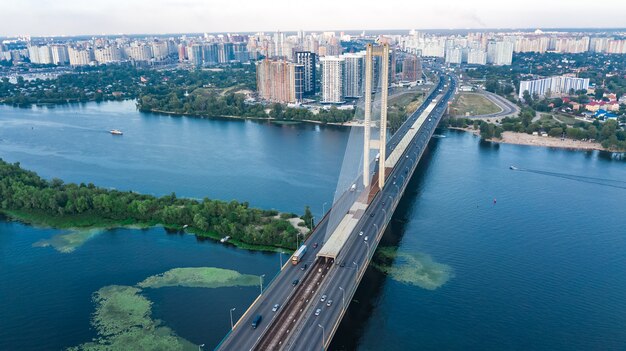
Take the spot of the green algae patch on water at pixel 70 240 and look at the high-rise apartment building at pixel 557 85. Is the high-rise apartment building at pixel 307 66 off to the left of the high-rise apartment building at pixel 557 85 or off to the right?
left

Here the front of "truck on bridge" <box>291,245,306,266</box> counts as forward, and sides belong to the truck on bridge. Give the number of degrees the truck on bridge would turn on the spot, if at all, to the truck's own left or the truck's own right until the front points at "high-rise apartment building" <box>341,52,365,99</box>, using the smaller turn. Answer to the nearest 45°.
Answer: approximately 135° to the truck's own right

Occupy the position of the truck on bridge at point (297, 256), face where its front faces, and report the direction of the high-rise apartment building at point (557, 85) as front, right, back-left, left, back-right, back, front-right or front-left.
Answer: back

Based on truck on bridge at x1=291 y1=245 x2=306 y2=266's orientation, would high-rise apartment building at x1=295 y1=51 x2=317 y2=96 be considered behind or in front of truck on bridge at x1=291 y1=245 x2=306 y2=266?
behind

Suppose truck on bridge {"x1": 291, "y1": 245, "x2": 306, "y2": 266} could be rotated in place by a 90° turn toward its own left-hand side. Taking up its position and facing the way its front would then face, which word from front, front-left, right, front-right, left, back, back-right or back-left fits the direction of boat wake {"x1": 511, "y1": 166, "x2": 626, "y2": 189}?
left

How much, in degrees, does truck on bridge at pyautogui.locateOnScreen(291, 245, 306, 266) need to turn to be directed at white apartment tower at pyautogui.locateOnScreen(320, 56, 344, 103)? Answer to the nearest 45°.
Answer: approximately 135° to its right

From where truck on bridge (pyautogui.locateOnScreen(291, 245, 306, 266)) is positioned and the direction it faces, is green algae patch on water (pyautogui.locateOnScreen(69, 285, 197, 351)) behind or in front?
in front

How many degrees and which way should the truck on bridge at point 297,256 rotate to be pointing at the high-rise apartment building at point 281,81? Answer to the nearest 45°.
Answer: approximately 135° to its right

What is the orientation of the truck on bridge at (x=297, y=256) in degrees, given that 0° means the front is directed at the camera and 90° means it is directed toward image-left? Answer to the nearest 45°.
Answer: approximately 45°

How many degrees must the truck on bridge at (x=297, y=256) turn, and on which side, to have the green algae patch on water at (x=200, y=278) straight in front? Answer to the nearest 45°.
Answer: approximately 45° to its right

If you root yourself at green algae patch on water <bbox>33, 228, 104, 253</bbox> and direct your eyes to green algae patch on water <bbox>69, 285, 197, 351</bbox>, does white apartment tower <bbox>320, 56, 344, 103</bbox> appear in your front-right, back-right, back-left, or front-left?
back-left

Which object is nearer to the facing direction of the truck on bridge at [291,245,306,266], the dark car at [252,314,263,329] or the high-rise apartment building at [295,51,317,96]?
the dark car

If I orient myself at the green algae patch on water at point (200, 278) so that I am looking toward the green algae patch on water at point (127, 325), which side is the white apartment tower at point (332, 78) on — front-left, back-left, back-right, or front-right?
back-right

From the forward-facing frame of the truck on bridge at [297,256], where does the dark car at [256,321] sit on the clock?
The dark car is roughly at 11 o'clock from the truck on bridge.

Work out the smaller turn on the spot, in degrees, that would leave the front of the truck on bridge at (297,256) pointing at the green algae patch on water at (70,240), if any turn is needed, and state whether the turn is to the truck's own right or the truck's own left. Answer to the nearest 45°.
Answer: approximately 90° to the truck's own right
